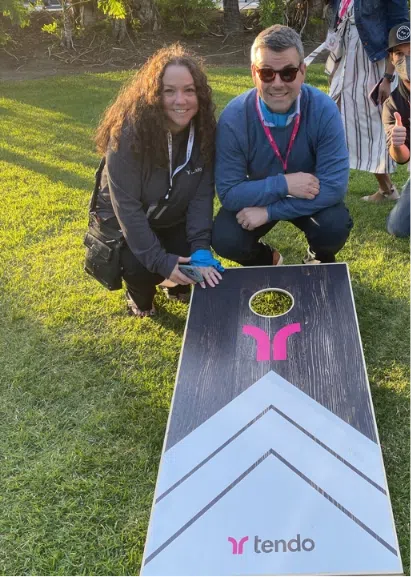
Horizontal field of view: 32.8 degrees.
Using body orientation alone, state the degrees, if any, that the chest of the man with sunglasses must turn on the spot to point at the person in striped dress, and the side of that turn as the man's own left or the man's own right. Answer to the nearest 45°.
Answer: approximately 180°

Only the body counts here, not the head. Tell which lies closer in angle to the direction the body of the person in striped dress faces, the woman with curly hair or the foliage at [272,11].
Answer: the woman with curly hair

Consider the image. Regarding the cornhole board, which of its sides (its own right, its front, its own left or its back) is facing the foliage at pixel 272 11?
back

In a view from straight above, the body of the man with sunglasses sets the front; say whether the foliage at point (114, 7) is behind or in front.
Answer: behind

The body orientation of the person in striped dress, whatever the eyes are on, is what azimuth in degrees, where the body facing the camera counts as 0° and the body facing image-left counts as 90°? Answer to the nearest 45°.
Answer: approximately 45°

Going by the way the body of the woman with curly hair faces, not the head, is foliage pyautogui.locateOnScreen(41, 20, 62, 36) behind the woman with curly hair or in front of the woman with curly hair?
behind

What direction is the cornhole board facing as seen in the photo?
toward the camera

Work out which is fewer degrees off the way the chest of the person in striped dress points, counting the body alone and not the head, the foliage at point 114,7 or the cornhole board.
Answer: the cornhole board

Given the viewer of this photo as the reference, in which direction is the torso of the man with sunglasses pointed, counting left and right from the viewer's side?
facing the viewer

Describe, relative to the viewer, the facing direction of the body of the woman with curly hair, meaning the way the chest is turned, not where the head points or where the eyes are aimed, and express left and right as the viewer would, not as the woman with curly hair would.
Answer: facing the viewer and to the right of the viewer

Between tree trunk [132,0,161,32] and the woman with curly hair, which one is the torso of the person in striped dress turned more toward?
the woman with curly hair

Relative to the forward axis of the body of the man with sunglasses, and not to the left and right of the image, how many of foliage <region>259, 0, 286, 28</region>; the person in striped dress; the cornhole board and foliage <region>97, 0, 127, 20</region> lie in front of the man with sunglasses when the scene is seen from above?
1

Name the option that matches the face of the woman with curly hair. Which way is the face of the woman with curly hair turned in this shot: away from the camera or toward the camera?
toward the camera

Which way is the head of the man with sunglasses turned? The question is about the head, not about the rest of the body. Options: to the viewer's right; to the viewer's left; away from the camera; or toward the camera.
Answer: toward the camera

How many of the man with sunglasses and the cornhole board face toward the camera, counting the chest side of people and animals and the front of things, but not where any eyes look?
2
